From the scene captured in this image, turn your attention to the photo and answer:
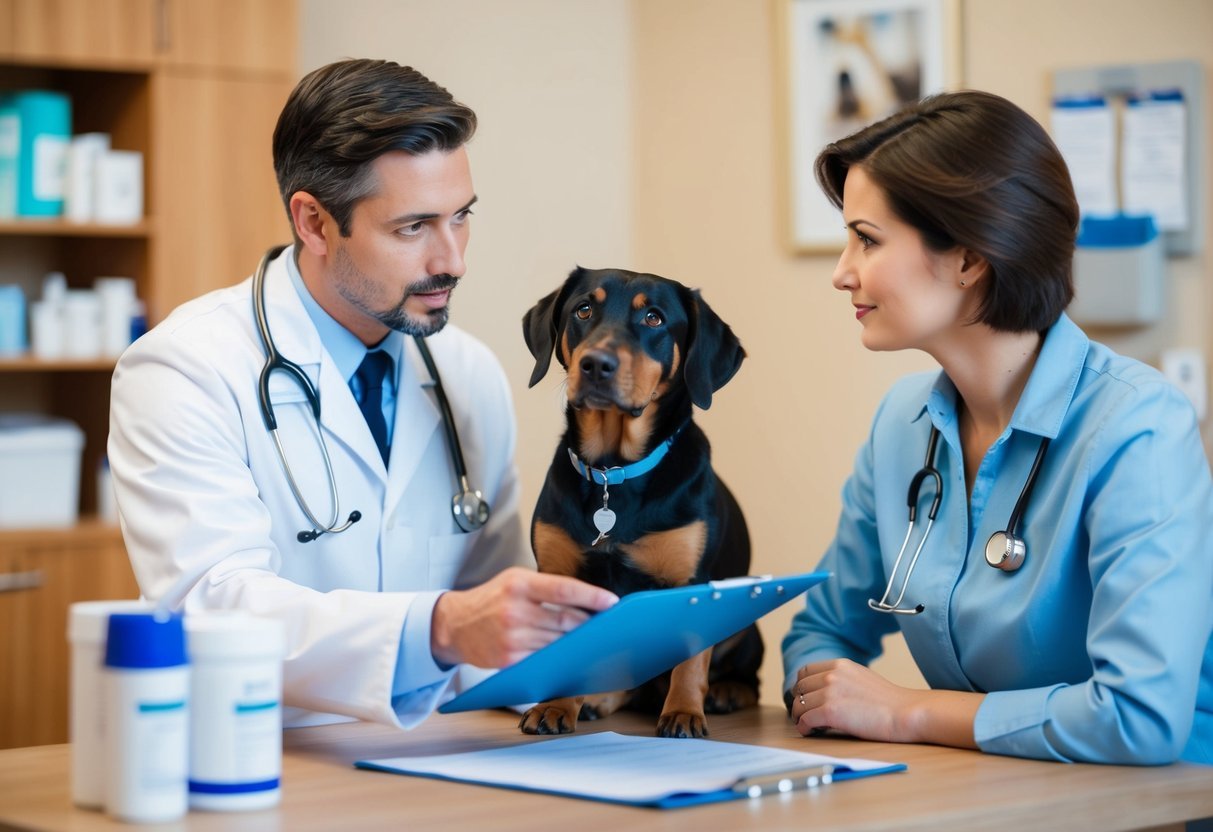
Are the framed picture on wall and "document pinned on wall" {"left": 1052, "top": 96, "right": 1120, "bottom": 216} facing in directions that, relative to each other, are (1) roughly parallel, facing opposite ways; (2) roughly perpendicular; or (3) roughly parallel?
roughly parallel

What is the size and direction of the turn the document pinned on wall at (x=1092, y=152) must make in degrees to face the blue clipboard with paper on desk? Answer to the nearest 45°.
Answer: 0° — it already faces it

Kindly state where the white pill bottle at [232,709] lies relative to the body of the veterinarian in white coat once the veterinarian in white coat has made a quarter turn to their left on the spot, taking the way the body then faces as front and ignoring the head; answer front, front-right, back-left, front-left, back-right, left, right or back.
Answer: back-right

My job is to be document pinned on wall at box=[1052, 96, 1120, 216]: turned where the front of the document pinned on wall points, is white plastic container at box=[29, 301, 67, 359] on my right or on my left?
on my right

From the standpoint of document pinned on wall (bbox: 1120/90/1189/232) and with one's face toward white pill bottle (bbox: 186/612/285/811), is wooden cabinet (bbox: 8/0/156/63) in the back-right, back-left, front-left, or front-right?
front-right

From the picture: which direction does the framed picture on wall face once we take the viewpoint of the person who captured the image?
facing the viewer

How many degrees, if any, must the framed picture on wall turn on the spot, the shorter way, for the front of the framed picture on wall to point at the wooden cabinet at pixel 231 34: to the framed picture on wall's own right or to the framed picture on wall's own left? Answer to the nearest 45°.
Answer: approximately 45° to the framed picture on wall's own right

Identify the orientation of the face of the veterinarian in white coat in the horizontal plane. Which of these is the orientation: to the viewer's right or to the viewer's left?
to the viewer's right

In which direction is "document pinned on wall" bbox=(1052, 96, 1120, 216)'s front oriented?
toward the camera

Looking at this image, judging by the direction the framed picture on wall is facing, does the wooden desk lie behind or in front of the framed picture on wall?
in front

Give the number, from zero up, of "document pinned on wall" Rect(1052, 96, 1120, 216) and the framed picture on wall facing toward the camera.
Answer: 2

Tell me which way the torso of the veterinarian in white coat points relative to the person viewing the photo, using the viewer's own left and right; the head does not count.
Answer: facing the viewer and to the right of the viewer
